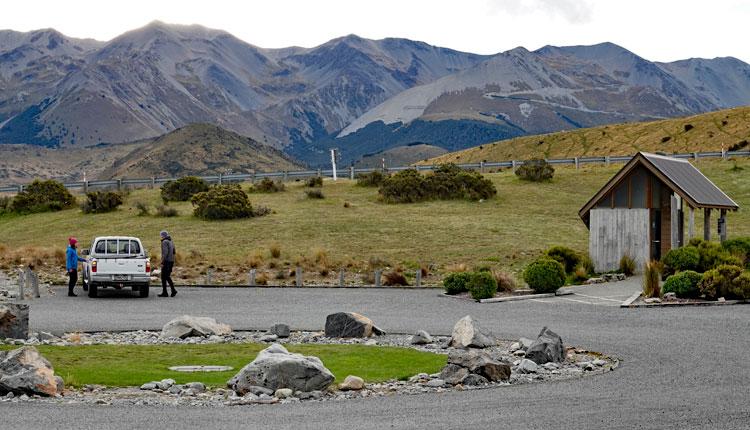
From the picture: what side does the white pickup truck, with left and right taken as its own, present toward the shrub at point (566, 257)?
right

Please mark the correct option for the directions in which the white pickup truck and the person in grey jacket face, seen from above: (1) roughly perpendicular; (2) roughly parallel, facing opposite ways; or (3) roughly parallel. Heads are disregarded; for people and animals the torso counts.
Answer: roughly perpendicular

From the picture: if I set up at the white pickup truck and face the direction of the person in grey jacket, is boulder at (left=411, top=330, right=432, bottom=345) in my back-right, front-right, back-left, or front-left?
front-right

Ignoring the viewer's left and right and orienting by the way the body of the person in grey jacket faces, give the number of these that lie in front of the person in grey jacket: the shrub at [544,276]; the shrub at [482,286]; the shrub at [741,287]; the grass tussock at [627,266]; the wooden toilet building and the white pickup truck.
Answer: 1

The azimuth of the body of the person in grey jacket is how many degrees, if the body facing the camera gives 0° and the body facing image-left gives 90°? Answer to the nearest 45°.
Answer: approximately 90°

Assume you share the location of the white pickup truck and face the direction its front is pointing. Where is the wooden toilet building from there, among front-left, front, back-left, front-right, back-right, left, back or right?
right

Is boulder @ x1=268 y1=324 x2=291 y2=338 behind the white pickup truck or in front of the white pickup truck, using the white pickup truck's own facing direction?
behind

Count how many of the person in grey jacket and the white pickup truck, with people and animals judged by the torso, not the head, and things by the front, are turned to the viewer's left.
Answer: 1

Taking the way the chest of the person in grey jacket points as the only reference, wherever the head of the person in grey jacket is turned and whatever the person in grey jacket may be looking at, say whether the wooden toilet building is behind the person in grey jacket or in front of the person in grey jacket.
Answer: behind

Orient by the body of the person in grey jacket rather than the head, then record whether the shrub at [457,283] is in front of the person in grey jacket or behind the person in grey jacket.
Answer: behind

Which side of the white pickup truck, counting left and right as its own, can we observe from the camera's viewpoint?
back
